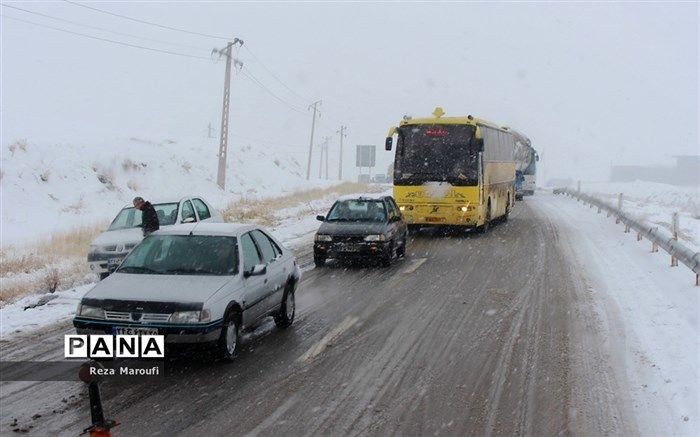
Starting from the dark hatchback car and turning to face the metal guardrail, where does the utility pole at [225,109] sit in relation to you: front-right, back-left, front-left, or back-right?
back-left

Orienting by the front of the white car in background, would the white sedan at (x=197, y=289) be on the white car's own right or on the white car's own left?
on the white car's own left

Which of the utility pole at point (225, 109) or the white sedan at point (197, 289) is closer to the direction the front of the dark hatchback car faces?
the white sedan

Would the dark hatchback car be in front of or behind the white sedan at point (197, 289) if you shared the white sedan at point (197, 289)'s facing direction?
behind

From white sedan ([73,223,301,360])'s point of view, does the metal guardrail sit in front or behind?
behind

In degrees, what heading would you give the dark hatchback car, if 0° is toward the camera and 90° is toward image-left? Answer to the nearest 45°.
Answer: approximately 0°

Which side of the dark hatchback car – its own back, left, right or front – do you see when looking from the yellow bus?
back

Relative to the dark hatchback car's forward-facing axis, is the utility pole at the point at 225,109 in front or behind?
behind

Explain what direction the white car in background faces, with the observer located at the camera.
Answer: facing the viewer and to the left of the viewer

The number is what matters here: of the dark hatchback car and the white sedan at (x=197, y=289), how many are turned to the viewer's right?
0

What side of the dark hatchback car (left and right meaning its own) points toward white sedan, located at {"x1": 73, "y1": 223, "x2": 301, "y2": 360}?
front

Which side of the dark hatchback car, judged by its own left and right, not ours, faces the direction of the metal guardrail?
left

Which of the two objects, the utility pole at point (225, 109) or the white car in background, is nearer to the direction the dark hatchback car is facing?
the white car in background
